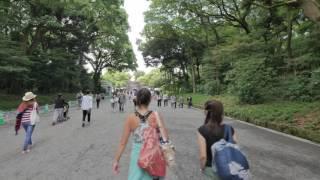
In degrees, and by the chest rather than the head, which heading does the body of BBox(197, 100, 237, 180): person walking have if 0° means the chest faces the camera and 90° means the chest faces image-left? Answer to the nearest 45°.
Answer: approximately 180°

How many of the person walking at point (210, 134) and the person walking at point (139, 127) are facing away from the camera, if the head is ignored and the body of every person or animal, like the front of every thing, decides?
2

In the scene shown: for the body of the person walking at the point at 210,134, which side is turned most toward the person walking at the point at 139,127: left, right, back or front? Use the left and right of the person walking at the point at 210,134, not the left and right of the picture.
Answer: left

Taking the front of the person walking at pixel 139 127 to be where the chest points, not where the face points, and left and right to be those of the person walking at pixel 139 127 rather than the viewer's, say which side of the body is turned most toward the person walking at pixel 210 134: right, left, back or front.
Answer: right

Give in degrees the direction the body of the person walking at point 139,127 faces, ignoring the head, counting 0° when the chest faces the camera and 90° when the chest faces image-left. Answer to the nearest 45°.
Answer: approximately 180°

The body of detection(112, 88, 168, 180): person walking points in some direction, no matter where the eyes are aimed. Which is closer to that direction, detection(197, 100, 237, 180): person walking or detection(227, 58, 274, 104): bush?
the bush
